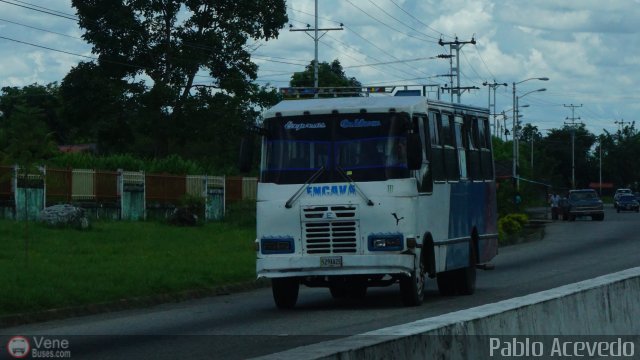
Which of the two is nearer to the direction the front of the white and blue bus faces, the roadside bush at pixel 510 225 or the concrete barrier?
the concrete barrier

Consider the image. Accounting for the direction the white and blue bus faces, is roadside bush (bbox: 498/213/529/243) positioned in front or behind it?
behind

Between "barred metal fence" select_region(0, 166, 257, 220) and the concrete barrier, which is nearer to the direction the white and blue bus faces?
the concrete barrier

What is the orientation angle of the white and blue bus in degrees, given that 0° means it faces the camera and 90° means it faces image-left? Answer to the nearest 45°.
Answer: approximately 0°

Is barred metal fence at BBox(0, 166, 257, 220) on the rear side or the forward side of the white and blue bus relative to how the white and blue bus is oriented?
on the rear side

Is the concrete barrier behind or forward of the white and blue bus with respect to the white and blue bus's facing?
forward
